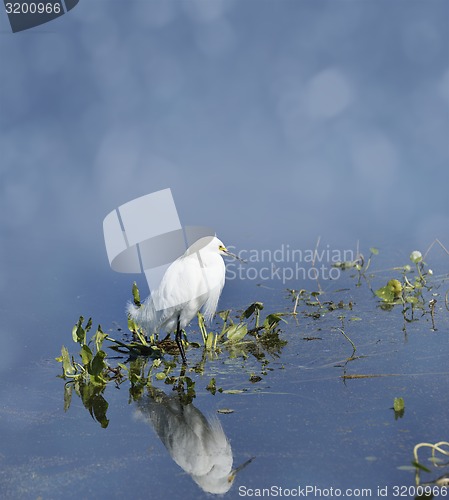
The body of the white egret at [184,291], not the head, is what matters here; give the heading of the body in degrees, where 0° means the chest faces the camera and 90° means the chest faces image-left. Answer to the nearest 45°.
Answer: approximately 270°

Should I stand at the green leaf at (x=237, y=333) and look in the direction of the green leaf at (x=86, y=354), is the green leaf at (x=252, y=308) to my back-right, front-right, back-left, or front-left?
back-right

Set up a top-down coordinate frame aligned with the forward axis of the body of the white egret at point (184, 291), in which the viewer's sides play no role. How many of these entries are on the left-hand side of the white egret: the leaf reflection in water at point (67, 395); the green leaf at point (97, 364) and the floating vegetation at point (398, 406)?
0

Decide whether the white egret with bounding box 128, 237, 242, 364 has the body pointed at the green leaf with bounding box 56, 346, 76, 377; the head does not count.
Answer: no

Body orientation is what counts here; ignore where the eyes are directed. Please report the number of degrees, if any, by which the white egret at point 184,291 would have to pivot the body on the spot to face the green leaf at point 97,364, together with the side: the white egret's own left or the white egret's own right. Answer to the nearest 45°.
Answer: approximately 135° to the white egret's own right

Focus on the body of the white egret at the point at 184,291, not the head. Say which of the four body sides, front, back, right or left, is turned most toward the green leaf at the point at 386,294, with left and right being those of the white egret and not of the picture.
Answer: front

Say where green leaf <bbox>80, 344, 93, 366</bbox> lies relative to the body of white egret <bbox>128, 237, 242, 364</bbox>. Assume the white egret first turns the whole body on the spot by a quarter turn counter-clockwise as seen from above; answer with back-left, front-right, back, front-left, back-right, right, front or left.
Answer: back-left

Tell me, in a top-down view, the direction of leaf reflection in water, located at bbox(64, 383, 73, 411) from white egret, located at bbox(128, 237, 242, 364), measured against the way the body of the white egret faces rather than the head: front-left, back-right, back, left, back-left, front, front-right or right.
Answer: back-right
